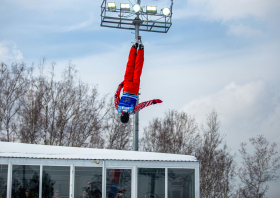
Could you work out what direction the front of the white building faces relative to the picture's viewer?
facing the viewer

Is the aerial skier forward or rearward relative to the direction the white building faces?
rearward

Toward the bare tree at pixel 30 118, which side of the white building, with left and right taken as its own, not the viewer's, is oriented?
back
